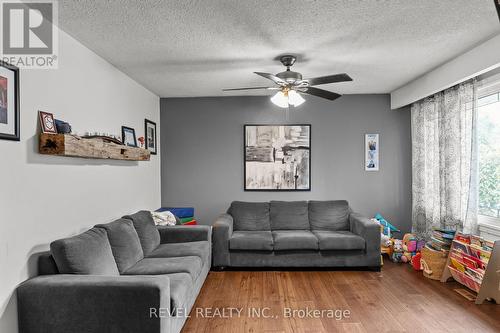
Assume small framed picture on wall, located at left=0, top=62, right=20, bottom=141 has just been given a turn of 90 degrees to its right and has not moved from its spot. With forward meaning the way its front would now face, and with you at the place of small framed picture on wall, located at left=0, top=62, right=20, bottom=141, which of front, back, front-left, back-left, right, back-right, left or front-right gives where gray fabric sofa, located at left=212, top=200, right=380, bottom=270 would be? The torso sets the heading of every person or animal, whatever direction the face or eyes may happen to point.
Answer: back-left

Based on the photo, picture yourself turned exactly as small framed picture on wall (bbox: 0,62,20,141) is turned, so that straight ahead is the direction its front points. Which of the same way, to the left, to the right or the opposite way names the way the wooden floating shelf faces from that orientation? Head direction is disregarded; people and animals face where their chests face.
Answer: the same way

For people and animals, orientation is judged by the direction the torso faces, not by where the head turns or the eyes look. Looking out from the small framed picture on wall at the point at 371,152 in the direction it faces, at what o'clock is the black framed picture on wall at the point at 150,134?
The black framed picture on wall is roughly at 2 o'clock from the small framed picture on wall.

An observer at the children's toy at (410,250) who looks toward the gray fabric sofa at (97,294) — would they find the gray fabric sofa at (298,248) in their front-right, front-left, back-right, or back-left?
front-right

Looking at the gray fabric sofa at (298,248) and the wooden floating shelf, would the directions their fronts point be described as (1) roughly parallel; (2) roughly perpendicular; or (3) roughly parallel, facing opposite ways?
roughly perpendicular

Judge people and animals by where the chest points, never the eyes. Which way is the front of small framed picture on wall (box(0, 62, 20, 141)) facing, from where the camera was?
facing the viewer and to the right of the viewer

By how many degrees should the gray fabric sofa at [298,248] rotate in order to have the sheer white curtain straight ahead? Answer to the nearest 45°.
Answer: approximately 90° to its left

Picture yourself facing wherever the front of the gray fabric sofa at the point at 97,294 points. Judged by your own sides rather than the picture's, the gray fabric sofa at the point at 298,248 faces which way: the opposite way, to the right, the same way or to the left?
to the right

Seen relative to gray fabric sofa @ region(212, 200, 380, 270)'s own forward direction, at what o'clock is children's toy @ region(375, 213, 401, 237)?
The children's toy is roughly at 8 o'clock from the gray fabric sofa.

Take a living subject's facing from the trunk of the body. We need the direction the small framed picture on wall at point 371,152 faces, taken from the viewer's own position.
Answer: facing the viewer

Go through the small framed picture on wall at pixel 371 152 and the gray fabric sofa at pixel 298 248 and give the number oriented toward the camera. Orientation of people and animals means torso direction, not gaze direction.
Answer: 2

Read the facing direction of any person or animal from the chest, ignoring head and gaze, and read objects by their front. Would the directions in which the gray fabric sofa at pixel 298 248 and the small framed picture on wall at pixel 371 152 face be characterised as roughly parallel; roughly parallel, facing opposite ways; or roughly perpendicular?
roughly parallel

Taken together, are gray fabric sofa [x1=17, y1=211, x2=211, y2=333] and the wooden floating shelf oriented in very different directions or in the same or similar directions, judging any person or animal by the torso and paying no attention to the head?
same or similar directions

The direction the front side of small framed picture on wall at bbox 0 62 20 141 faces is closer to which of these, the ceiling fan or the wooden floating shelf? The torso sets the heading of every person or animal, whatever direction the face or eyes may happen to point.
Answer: the ceiling fan

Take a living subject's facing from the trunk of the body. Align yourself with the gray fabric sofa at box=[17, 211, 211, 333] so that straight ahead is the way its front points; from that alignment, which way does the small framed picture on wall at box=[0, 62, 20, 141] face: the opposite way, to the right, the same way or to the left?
the same way
